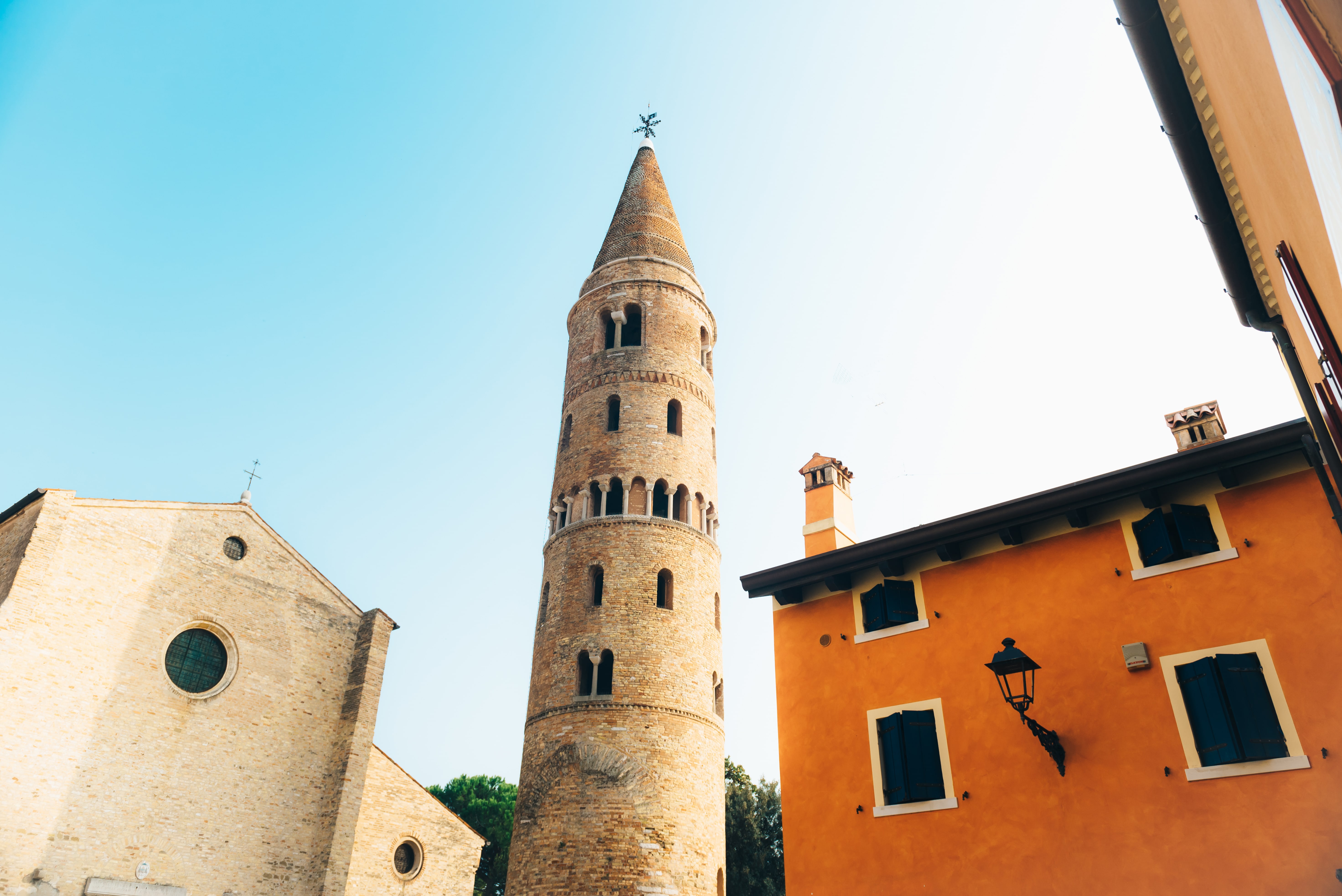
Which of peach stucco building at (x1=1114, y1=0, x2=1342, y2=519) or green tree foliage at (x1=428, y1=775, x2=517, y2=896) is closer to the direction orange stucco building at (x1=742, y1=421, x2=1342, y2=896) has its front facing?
the peach stucco building

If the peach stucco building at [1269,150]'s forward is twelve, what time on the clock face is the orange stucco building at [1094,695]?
the orange stucco building at [1094,695] is roughly at 2 o'clock from the peach stucco building at [1269,150].

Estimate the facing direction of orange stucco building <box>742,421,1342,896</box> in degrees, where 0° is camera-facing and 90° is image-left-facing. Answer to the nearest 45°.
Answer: approximately 45°

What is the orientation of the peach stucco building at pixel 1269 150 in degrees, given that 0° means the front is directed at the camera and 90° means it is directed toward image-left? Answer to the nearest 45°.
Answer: approximately 90°

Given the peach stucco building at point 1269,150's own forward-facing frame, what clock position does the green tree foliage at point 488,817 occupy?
The green tree foliage is roughly at 1 o'clock from the peach stucco building.

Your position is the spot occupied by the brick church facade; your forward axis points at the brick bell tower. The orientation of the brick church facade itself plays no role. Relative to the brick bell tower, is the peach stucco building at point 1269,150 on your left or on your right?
right

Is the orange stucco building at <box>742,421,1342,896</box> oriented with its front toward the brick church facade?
no

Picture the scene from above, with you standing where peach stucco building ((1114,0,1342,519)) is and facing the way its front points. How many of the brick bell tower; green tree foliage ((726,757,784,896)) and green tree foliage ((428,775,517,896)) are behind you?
0

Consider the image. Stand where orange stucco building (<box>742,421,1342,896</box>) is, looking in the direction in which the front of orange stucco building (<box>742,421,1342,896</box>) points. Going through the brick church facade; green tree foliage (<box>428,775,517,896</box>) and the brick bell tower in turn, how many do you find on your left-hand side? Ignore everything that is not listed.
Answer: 0

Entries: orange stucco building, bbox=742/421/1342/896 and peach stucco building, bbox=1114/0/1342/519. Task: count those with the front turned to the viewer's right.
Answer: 0

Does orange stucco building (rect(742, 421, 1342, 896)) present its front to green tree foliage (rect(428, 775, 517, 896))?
no

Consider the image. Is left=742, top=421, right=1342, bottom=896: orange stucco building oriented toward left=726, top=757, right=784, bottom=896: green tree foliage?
no

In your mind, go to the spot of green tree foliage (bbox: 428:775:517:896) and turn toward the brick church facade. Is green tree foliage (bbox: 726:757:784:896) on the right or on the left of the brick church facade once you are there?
left

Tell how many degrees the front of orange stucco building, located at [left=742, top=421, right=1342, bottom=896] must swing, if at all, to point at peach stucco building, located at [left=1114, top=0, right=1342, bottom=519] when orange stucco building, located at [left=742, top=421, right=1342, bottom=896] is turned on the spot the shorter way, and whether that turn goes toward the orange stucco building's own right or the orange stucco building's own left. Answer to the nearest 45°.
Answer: approximately 45° to the orange stucco building's own left

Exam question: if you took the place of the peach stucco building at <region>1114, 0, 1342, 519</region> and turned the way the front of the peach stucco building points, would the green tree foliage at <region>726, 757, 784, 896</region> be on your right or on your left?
on your right

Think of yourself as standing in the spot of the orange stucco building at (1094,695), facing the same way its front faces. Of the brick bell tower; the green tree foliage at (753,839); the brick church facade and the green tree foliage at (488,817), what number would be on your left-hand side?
0

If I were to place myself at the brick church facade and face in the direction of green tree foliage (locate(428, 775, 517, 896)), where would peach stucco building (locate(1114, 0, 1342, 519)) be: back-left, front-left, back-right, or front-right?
back-right
